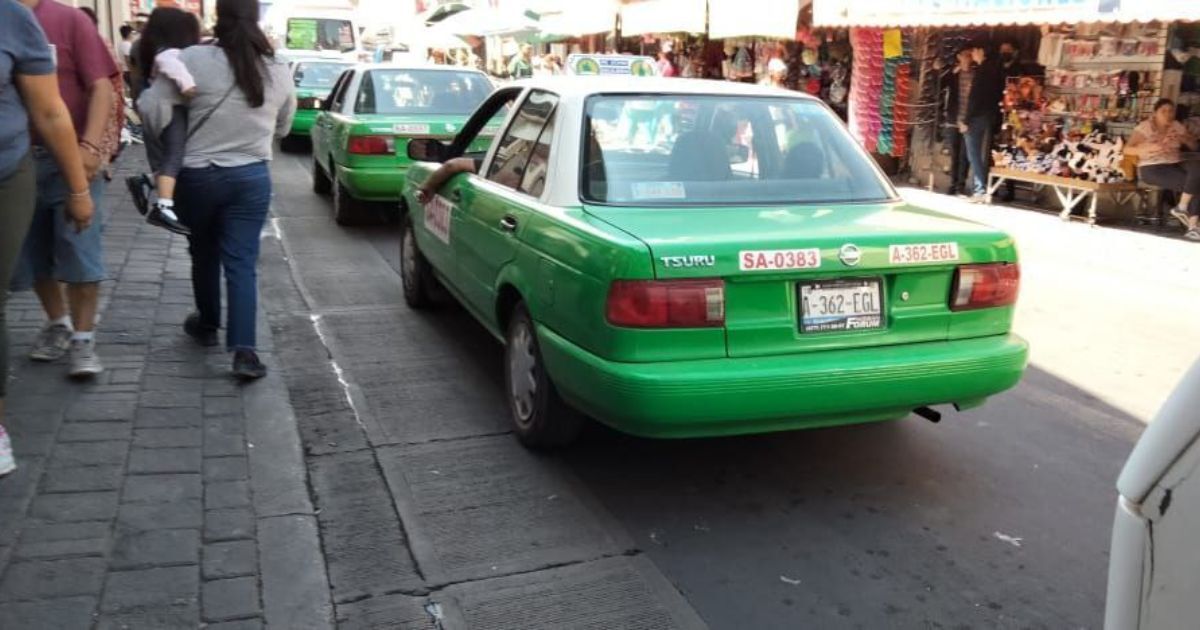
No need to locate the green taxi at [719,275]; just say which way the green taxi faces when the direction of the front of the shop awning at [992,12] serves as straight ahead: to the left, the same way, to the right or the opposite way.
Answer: to the right

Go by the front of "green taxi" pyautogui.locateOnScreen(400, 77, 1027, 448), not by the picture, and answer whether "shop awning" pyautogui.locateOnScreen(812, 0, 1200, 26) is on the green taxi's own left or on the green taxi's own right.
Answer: on the green taxi's own right

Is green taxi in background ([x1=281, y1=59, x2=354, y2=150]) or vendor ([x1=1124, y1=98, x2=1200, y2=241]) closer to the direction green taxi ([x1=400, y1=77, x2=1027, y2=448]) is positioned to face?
the green taxi in background

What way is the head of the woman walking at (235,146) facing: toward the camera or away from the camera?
away from the camera

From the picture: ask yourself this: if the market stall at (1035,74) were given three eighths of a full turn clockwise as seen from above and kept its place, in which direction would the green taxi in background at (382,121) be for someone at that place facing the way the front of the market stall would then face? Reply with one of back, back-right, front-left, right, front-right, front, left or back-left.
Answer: left

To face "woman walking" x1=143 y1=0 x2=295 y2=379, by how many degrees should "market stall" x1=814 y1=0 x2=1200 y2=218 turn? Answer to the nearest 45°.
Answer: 0° — it already faces them

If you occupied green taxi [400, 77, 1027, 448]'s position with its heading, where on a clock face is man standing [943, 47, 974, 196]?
The man standing is roughly at 2 o'clock from the green taxi.

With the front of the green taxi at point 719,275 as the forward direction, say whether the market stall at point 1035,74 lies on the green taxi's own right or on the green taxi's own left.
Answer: on the green taxi's own right

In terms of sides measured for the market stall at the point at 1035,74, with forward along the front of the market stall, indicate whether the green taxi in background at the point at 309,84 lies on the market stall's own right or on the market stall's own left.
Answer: on the market stall's own right

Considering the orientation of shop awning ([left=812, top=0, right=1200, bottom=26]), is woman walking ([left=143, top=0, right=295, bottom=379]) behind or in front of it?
in front

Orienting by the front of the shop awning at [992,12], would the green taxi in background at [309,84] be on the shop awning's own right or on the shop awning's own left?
on the shop awning's own right

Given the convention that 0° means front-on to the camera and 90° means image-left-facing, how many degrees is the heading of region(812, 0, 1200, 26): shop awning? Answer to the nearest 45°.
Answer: approximately 45°

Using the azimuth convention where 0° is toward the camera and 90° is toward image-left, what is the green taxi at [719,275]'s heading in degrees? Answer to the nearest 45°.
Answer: approximately 135°
